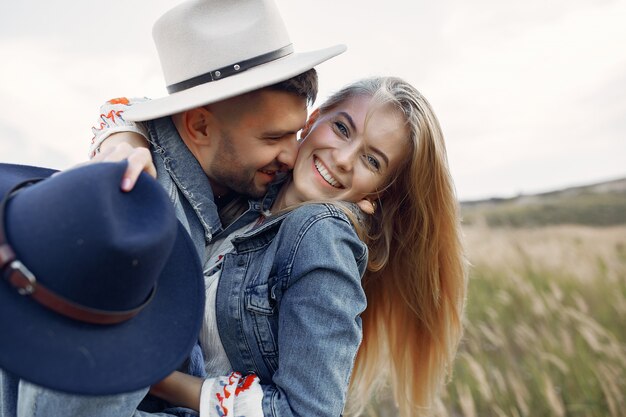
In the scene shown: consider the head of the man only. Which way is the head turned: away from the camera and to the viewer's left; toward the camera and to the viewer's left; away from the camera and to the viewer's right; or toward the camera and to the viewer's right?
toward the camera and to the viewer's right

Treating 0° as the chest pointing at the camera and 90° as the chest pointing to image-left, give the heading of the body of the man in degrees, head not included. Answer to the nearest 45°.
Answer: approximately 270°
